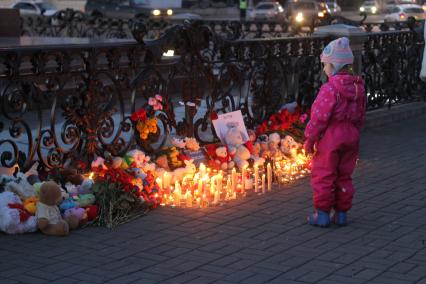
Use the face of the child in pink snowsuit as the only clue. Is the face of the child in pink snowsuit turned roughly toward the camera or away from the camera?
away from the camera

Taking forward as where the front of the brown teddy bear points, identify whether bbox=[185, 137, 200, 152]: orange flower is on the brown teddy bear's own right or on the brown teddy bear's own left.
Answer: on the brown teddy bear's own left

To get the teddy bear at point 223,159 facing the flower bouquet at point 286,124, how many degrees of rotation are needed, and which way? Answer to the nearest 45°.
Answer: approximately 90° to its left

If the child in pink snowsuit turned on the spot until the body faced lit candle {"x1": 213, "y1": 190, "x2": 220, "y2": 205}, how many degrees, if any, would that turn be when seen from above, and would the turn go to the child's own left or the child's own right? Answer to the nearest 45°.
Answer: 0° — they already face it

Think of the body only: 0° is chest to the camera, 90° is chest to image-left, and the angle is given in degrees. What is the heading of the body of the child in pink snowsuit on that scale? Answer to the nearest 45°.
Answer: approximately 135°

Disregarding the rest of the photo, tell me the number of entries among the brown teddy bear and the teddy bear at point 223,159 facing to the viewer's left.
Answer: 0

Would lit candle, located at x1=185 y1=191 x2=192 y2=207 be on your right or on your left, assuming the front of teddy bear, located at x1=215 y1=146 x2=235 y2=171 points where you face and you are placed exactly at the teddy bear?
on your right

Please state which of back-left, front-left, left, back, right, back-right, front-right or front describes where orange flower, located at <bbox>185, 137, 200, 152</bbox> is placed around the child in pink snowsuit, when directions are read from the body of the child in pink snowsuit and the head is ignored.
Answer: front

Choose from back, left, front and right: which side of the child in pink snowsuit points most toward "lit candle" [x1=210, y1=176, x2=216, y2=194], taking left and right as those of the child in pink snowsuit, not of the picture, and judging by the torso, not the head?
front

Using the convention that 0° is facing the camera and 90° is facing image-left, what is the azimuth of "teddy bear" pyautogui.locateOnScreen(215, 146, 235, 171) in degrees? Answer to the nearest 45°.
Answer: approximately 315°

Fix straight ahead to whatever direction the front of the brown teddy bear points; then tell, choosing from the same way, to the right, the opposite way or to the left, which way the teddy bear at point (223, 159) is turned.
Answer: the same way

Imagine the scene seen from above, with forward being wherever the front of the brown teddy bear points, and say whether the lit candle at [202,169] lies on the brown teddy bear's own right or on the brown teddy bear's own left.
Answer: on the brown teddy bear's own left

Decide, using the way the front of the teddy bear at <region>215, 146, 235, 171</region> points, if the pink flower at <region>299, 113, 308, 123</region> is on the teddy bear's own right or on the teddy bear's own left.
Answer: on the teddy bear's own left

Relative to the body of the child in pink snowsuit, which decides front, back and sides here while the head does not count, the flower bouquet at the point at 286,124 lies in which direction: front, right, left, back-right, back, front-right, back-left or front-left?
front-right

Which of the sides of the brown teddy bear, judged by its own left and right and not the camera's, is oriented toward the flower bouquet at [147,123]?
left
